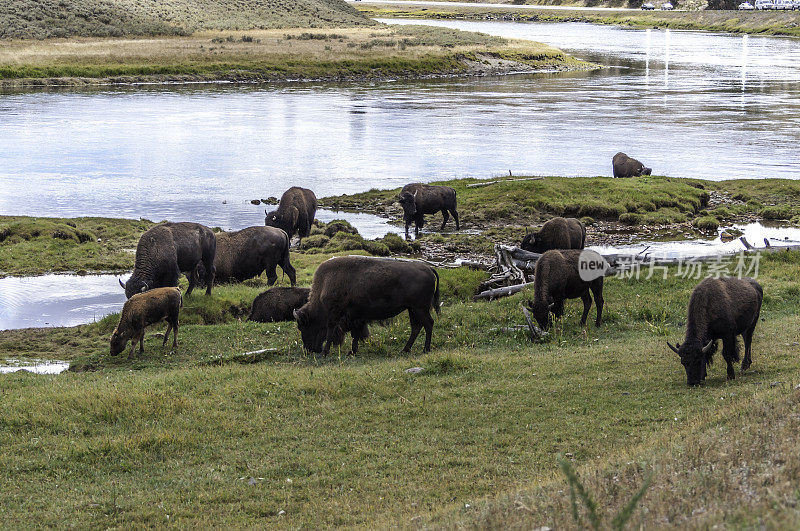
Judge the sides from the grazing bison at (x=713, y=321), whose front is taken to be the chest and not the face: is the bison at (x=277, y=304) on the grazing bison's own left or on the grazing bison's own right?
on the grazing bison's own right

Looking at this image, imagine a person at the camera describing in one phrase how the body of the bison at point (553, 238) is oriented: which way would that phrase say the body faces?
to the viewer's left

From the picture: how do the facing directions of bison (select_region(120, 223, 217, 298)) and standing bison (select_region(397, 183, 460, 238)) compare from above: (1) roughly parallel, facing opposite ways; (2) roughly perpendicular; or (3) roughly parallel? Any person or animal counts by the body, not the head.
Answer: roughly parallel

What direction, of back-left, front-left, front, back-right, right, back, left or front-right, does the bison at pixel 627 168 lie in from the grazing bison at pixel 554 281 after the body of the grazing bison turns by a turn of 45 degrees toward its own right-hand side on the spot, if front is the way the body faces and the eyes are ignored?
right

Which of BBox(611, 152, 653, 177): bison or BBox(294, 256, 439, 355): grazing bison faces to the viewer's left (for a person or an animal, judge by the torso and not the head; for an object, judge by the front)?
the grazing bison

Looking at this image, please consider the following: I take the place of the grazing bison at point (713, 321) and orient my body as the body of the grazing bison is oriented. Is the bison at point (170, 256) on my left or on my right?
on my right

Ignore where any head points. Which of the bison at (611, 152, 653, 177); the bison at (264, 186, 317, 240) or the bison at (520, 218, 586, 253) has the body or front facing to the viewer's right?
the bison at (611, 152, 653, 177)

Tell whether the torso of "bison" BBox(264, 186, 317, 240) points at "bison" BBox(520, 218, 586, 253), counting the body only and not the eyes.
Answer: no

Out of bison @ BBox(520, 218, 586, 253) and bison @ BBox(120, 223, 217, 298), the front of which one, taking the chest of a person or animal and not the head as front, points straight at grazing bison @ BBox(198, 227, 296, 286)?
bison @ BBox(520, 218, 586, 253)

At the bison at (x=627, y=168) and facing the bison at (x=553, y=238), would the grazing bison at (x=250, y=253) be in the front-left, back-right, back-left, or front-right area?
front-right

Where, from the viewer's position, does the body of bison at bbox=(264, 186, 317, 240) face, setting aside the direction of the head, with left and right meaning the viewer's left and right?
facing the viewer and to the left of the viewer

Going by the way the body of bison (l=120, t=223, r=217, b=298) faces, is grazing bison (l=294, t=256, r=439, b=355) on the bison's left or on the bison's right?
on the bison's left

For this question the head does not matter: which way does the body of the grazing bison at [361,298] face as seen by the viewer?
to the viewer's left

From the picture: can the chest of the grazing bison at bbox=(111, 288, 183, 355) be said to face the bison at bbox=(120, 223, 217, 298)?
no

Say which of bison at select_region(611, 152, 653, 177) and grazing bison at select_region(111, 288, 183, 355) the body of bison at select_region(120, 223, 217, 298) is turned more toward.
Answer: the grazing bison

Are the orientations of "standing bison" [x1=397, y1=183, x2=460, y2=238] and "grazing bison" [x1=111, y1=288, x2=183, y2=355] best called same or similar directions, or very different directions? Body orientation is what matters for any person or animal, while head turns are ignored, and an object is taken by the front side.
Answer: same or similar directions

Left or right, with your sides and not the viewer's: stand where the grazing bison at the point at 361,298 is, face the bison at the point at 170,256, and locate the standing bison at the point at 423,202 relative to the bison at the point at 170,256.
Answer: right

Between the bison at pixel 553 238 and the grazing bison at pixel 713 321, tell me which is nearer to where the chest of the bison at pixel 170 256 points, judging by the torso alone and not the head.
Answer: the grazing bison
